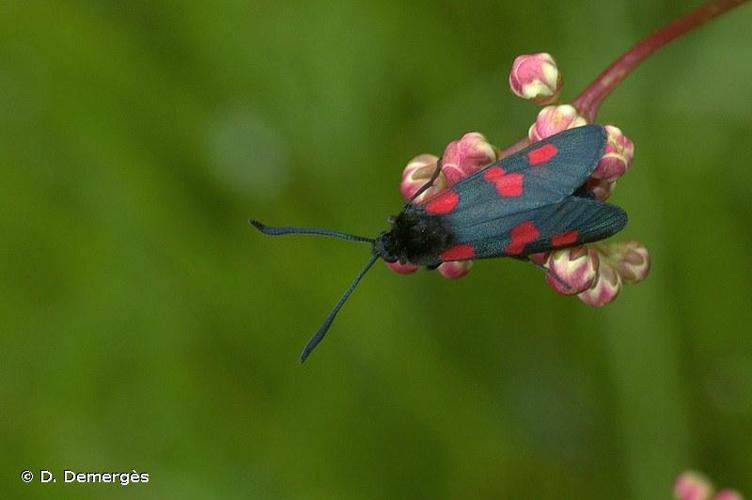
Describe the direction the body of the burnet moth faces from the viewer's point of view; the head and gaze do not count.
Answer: to the viewer's left
